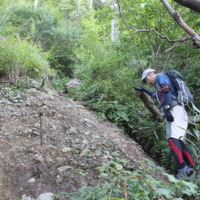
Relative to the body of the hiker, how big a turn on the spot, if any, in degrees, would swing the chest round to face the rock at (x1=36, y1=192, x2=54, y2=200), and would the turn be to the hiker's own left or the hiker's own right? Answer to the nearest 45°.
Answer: approximately 45° to the hiker's own left

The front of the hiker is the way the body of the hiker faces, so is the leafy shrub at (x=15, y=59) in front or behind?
in front

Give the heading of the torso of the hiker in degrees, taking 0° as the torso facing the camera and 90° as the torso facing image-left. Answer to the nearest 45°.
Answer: approximately 90°
